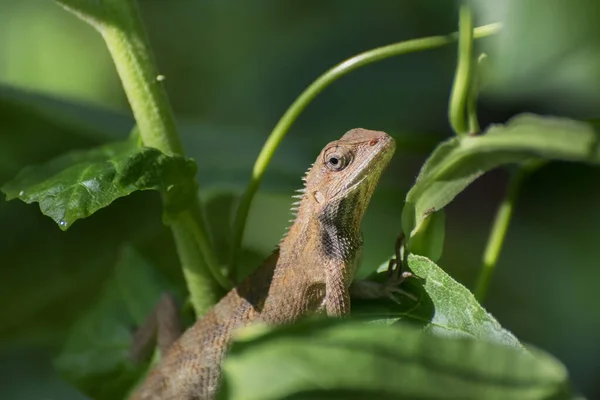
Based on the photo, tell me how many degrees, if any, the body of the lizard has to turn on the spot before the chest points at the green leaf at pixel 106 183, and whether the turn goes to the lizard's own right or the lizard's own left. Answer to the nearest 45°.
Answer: approximately 135° to the lizard's own right

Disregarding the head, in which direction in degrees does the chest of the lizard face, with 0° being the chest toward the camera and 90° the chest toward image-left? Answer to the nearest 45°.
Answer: approximately 270°

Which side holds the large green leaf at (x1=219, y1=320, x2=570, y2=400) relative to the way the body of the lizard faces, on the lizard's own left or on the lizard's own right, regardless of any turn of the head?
on the lizard's own right
